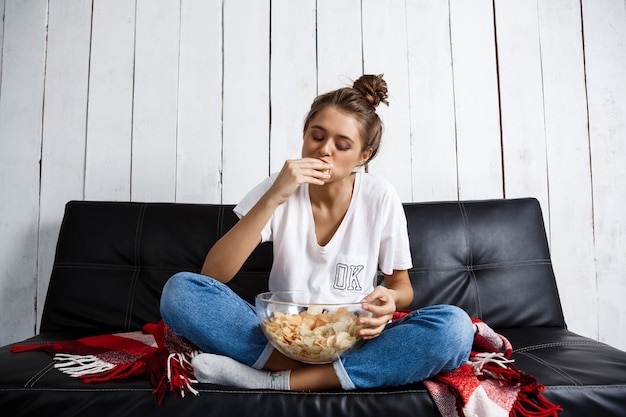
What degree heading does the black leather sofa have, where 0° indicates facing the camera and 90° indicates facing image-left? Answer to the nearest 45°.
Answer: approximately 0°

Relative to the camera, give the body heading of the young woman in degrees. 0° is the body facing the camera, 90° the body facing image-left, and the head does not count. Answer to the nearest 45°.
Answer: approximately 0°
